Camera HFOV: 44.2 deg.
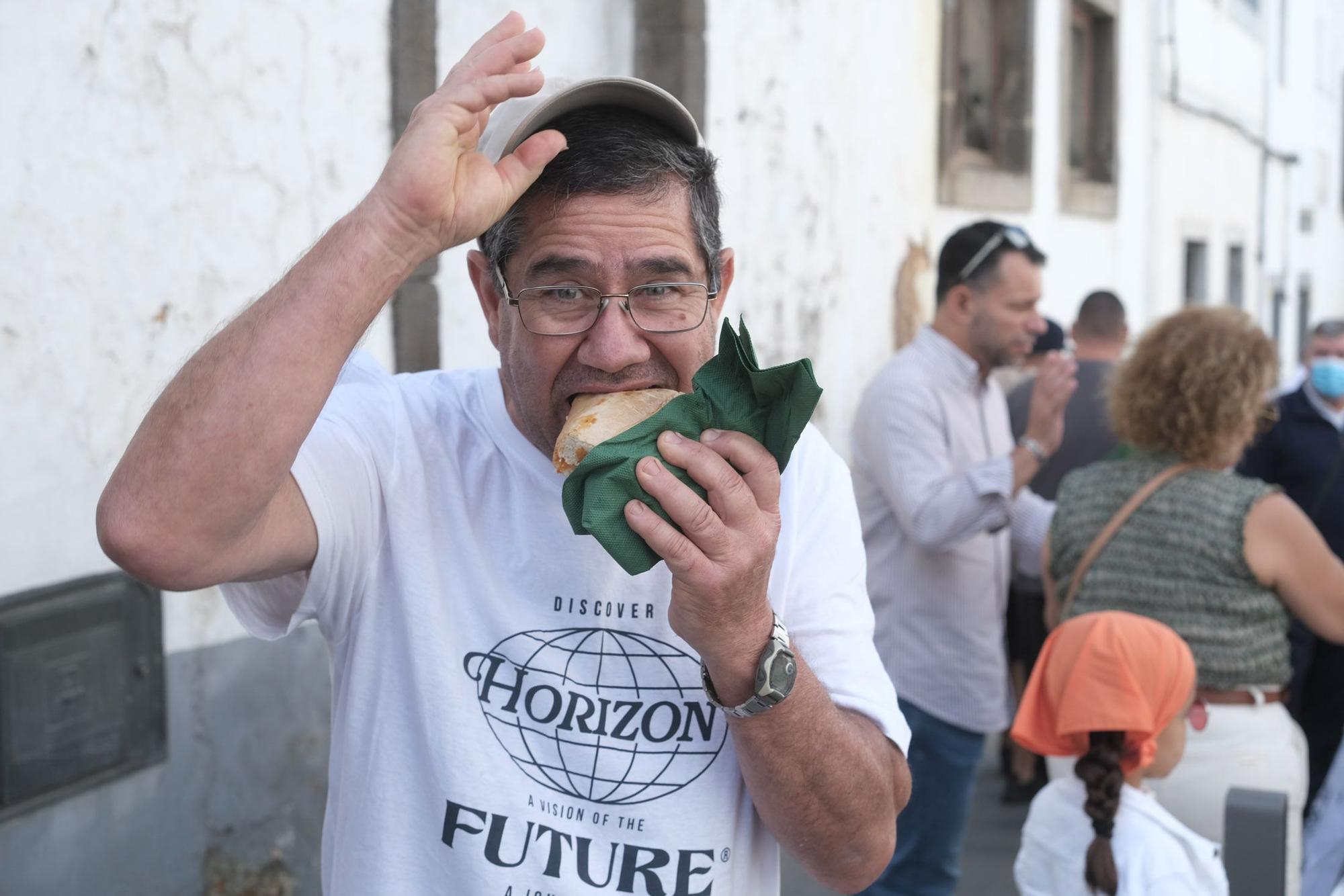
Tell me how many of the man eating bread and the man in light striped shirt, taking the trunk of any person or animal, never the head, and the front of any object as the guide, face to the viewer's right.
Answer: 1

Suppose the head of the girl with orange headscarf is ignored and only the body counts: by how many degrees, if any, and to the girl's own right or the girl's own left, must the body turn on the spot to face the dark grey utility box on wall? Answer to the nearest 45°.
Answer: approximately 135° to the girl's own left

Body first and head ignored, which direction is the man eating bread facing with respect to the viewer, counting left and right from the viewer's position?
facing the viewer

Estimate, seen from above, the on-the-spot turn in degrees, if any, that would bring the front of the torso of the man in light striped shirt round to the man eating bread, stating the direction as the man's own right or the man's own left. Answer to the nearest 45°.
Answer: approximately 90° to the man's own right

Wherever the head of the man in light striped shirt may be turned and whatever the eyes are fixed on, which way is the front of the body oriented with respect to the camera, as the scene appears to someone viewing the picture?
to the viewer's right

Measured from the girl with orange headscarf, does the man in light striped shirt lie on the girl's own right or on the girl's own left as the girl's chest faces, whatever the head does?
on the girl's own left

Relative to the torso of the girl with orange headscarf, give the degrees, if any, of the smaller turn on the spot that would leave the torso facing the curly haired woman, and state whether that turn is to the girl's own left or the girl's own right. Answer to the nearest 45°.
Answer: approximately 45° to the girl's own left

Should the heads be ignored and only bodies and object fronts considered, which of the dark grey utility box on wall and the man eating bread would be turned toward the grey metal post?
the dark grey utility box on wall

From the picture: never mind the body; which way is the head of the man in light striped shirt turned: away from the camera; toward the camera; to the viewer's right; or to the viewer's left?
to the viewer's right

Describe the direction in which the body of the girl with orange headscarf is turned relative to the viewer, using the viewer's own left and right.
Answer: facing away from the viewer and to the right of the viewer

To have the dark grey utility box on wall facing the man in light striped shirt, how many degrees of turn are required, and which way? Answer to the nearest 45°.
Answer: approximately 45° to its left

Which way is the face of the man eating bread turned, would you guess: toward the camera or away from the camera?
toward the camera
